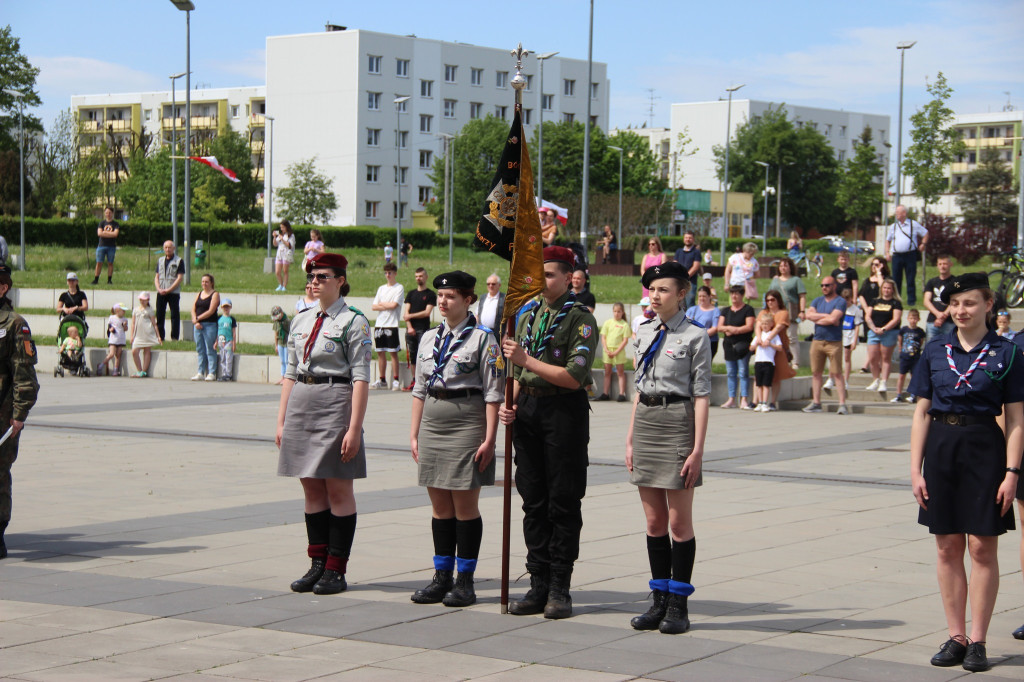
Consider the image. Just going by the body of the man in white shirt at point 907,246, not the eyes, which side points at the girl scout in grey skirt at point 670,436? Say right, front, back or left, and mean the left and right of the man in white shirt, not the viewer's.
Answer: front

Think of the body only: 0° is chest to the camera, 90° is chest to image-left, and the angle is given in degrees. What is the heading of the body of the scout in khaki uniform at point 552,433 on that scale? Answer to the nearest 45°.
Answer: approximately 45°

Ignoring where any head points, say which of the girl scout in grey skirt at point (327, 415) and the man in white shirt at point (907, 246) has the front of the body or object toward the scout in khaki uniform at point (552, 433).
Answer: the man in white shirt

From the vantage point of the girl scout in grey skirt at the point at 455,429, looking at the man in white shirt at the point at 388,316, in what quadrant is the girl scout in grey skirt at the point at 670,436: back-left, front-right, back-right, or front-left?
back-right

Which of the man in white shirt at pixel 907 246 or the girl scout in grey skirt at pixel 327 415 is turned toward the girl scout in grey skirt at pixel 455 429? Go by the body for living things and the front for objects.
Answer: the man in white shirt

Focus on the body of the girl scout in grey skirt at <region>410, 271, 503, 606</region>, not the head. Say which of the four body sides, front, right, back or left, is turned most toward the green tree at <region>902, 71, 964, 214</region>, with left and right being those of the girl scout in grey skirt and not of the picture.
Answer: back

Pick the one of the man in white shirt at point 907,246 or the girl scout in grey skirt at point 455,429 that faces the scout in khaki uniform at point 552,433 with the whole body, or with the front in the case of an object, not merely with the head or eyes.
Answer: the man in white shirt

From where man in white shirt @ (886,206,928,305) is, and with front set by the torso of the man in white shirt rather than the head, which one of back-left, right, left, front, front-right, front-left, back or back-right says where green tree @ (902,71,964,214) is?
back

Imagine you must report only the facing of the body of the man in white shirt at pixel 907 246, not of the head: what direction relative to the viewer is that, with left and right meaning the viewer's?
facing the viewer

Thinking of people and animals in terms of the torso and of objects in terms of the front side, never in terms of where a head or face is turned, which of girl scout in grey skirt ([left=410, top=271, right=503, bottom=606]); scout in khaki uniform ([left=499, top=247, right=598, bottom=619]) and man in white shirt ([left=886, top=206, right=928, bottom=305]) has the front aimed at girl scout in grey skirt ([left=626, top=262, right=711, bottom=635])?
the man in white shirt

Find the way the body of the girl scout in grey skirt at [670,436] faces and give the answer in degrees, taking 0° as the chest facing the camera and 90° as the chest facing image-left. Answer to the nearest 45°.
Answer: approximately 45°

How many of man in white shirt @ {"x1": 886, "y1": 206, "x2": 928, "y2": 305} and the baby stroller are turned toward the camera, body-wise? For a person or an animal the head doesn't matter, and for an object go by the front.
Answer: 2

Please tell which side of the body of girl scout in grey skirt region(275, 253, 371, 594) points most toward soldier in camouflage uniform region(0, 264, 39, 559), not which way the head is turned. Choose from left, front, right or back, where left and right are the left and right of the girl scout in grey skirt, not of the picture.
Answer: right
